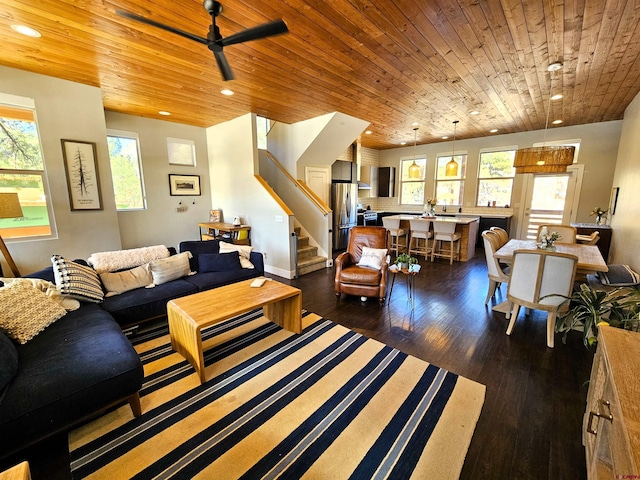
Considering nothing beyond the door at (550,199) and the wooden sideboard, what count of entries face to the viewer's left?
1

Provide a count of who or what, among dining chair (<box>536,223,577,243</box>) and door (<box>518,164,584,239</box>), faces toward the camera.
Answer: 2

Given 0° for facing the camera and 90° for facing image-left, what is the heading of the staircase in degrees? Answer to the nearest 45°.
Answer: approximately 315°

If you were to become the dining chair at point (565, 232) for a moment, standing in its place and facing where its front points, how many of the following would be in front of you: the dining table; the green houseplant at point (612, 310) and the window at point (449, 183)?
2

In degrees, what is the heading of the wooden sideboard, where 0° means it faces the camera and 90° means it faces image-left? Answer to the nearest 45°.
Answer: approximately 90°

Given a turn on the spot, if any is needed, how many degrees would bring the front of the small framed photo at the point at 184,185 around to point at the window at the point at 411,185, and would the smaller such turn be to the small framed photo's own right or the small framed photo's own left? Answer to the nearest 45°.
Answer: approximately 90° to the small framed photo's own left

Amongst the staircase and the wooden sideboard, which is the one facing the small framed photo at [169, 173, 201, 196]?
the wooden sideboard

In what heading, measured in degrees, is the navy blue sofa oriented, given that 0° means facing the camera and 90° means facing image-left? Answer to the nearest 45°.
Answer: approximately 315°

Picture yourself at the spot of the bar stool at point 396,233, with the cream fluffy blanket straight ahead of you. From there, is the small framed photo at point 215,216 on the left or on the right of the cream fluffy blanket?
right
